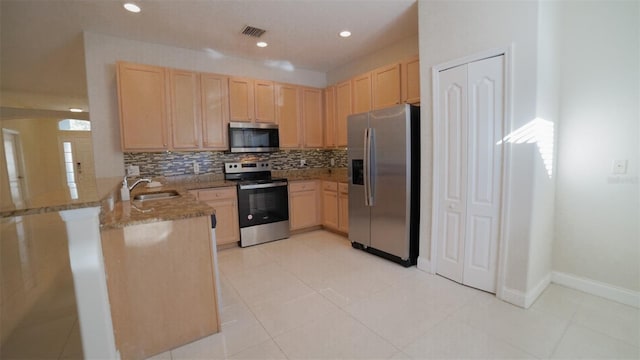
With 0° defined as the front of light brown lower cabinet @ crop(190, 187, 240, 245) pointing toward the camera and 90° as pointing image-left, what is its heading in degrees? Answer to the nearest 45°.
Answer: approximately 0°

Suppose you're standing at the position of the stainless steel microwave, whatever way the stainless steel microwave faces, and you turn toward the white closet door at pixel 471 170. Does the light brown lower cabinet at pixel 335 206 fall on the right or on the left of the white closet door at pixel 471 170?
left

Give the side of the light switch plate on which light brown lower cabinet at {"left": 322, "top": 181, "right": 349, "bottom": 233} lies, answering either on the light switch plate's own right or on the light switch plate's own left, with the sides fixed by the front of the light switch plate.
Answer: on the light switch plate's own right

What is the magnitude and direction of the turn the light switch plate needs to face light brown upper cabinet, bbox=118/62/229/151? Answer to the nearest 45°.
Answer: approximately 45° to its right

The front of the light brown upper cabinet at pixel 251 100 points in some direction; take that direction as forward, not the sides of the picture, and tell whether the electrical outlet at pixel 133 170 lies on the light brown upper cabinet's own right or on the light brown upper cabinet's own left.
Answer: on the light brown upper cabinet's own right

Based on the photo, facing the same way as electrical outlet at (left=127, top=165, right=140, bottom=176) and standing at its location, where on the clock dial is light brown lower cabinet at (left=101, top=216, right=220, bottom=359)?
The light brown lower cabinet is roughly at 12 o'clock from the electrical outlet.

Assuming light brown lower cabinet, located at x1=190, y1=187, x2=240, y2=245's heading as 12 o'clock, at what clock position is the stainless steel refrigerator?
The stainless steel refrigerator is roughly at 10 o'clock from the light brown lower cabinet.

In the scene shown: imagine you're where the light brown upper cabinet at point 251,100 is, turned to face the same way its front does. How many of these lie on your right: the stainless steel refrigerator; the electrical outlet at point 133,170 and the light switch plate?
1

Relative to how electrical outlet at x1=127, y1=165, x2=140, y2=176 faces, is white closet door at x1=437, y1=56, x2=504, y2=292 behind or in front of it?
in front

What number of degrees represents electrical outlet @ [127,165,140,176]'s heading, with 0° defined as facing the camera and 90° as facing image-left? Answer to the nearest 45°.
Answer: approximately 0°

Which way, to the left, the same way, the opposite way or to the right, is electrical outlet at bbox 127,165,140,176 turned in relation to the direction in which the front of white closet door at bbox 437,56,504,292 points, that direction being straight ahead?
to the left

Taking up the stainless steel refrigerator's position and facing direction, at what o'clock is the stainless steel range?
The stainless steel range is roughly at 2 o'clock from the stainless steel refrigerator.

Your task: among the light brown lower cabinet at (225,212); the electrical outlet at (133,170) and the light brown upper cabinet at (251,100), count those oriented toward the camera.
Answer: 3

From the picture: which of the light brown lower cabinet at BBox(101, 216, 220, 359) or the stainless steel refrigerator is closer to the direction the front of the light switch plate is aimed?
the light brown lower cabinet
